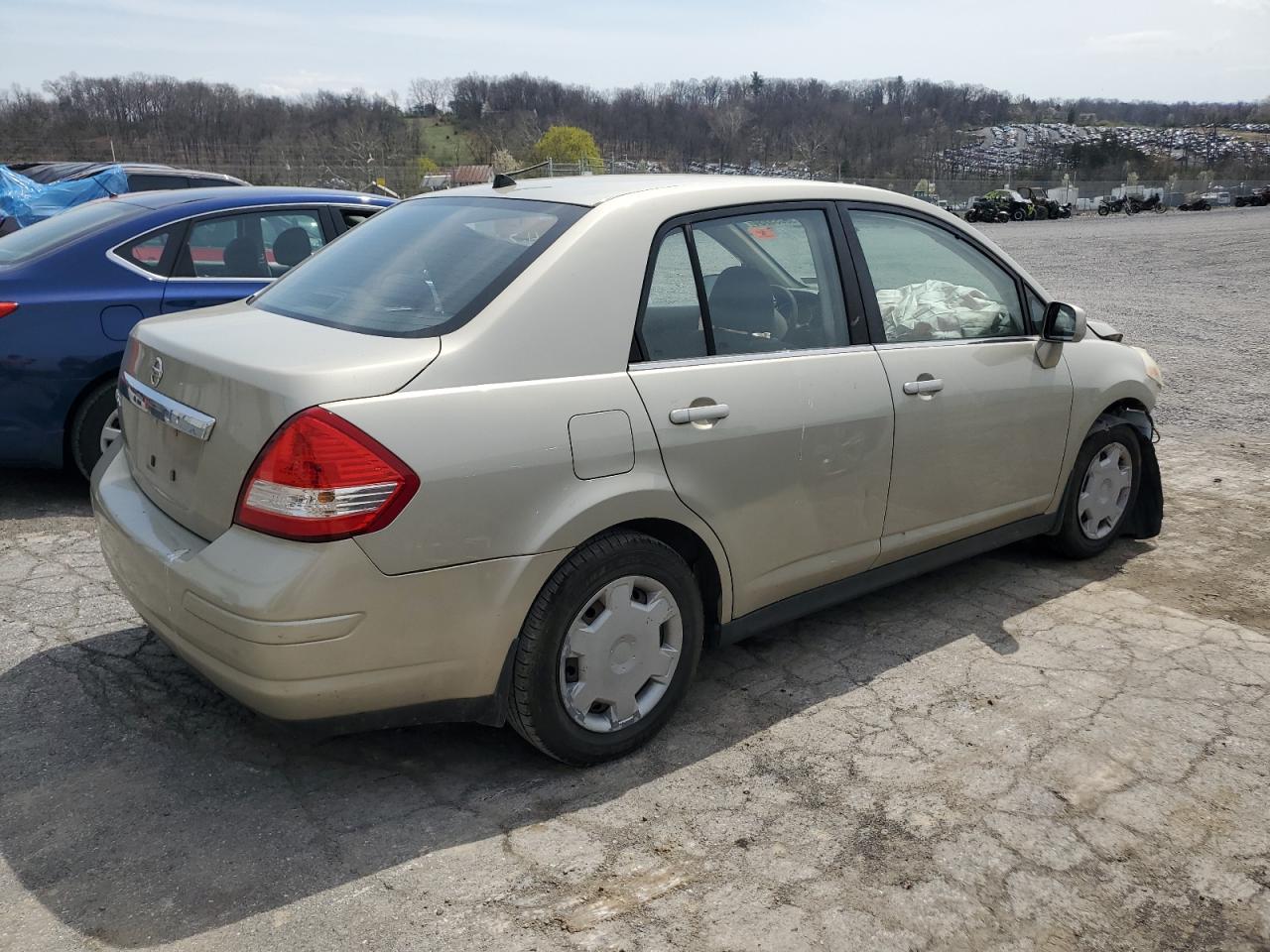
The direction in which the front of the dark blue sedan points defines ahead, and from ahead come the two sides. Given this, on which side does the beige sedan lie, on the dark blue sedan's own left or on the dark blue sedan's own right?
on the dark blue sedan's own right

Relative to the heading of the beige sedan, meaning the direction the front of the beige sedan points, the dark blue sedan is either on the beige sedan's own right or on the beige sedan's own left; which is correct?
on the beige sedan's own left

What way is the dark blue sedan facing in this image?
to the viewer's right

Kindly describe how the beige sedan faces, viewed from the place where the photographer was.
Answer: facing away from the viewer and to the right of the viewer

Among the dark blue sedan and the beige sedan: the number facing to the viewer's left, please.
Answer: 0
